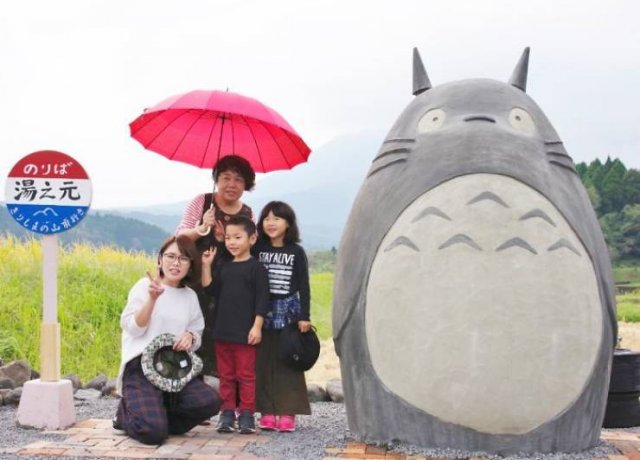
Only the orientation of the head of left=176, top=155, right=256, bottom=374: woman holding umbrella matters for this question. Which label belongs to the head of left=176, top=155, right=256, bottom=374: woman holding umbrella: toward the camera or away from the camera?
toward the camera

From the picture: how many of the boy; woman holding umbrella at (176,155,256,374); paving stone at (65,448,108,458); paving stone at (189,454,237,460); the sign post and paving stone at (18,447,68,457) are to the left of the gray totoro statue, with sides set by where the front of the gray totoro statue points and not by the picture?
0

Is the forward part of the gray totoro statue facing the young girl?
no

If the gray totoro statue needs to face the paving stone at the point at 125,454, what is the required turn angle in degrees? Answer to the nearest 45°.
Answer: approximately 90° to its right

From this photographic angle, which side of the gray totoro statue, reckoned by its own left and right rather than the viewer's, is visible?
front

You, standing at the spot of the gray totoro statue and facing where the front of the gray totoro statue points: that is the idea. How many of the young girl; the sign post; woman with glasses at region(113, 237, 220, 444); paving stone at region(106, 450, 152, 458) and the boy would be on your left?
0

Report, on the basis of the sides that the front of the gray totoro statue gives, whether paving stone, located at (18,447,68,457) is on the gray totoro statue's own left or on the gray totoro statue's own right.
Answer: on the gray totoro statue's own right

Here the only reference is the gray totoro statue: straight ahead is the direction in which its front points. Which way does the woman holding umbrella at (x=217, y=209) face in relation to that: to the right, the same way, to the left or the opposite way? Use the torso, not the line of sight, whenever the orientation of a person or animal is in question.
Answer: the same way

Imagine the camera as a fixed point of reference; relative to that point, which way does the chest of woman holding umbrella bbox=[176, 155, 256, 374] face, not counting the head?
toward the camera

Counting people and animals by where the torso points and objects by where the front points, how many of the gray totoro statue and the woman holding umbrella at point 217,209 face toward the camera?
2

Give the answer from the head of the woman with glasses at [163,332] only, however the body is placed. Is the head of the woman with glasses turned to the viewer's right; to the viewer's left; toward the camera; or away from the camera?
toward the camera

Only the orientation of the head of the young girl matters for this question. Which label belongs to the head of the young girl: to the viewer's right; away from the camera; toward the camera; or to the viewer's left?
toward the camera
